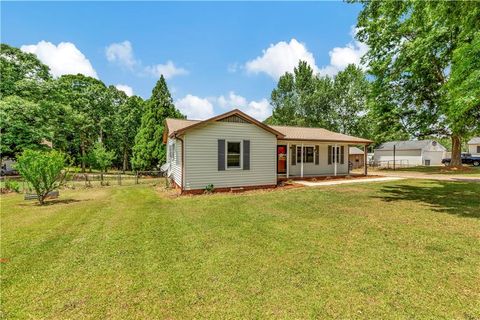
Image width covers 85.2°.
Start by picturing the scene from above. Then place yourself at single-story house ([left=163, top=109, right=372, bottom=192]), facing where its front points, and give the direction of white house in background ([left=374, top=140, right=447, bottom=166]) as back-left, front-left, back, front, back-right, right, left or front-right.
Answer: left

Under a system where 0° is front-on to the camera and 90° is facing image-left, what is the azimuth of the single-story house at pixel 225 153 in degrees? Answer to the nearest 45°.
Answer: approximately 315°

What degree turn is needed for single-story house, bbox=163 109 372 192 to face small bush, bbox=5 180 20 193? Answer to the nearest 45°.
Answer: approximately 135° to its right

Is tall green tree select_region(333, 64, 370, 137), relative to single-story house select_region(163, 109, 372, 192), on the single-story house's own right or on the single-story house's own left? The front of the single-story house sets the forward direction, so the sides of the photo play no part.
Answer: on the single-story house's own left

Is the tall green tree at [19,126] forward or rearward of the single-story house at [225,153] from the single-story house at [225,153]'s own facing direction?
rearward

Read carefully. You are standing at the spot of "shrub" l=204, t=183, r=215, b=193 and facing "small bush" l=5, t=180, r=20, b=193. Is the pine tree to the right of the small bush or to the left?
right

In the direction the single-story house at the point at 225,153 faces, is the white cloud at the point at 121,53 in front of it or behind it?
behind

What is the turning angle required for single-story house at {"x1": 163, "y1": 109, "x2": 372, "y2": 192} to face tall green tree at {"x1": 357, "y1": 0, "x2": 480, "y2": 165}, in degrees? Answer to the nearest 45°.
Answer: approximately 45° to its left

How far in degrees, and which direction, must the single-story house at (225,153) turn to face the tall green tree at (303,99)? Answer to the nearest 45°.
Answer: approximately 135° to its left

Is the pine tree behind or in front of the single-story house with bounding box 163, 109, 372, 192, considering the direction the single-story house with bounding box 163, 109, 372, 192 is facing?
behind

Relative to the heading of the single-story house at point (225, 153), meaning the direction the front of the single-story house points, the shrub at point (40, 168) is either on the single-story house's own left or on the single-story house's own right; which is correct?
on the single-story house's own right

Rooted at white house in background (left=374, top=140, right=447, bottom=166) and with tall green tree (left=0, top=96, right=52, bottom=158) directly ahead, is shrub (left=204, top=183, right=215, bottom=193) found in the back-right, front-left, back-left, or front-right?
front-left
